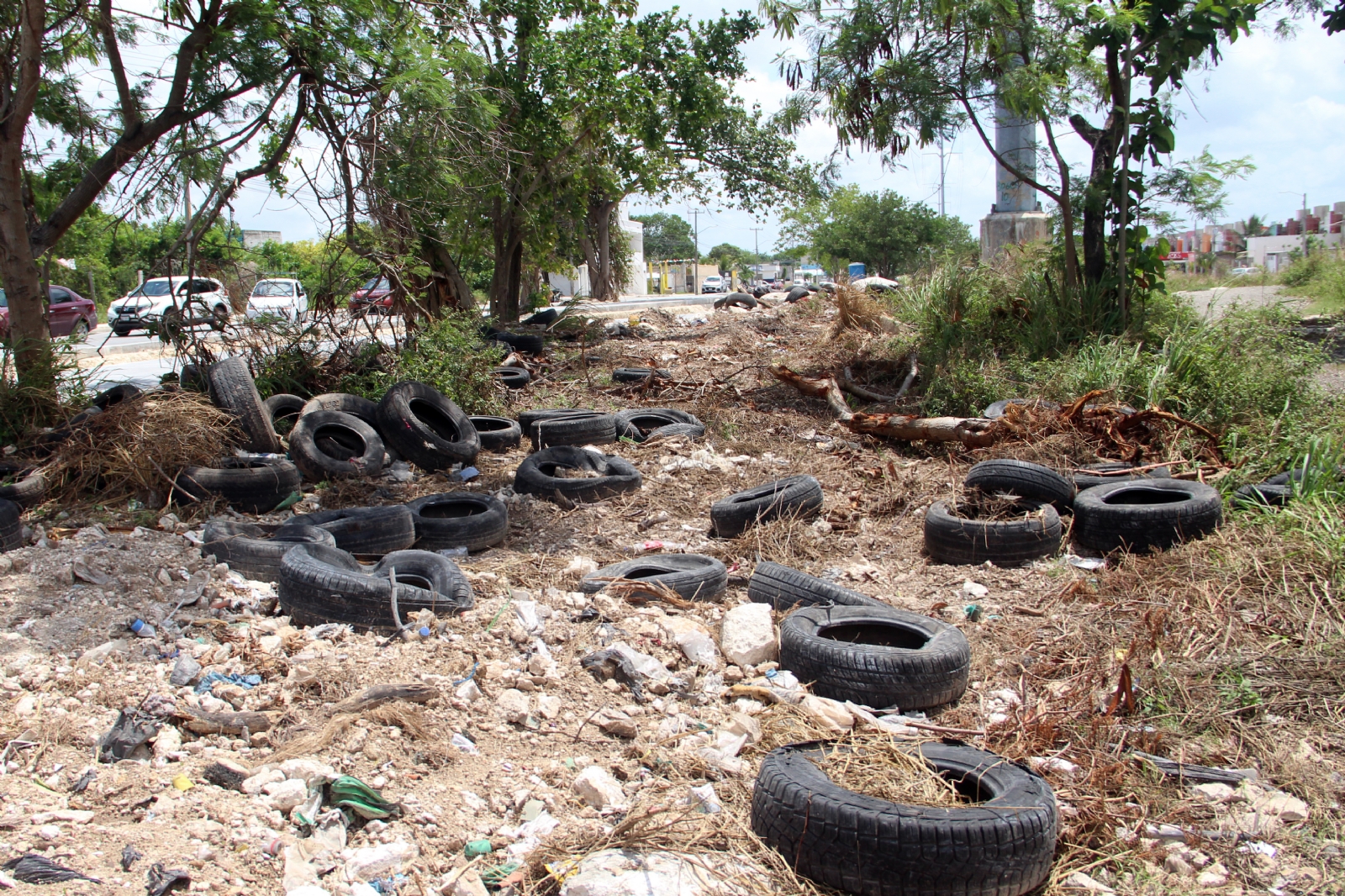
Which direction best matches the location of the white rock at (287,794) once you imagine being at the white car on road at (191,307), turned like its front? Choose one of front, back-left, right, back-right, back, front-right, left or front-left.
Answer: front-left

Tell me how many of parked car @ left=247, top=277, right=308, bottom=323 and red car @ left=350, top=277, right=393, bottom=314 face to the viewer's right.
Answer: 0

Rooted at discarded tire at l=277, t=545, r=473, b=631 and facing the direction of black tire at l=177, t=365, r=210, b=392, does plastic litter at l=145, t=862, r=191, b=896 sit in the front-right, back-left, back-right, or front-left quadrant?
back-left

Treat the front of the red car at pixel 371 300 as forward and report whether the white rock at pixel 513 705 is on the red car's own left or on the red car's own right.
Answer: on the red car's own left

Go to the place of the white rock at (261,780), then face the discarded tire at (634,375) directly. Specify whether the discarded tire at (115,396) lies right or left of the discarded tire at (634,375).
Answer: left

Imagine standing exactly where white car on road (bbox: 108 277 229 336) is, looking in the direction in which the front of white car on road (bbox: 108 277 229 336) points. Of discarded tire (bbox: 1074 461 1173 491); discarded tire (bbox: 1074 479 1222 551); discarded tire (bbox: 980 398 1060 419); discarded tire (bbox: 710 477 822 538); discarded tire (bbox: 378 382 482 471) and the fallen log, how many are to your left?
6

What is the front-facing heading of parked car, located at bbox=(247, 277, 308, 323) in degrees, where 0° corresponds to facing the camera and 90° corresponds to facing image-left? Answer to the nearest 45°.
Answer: approximately 45°

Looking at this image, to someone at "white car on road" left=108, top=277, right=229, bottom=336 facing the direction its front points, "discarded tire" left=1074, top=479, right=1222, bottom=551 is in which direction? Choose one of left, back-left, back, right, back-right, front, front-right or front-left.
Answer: left

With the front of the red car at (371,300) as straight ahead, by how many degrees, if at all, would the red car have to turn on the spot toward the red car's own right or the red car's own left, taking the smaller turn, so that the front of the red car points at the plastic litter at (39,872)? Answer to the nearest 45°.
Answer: approximately 45° to the red car's own left

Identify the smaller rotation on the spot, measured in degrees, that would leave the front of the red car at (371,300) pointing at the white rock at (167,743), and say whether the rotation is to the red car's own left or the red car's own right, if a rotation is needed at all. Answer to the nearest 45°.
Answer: approximately 45° to the red car's own left

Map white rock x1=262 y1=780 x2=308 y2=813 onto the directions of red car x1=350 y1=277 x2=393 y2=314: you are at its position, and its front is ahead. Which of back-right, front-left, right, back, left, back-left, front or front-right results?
front-left

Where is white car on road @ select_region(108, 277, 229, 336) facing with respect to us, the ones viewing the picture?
facing the viewer and to the left of the viewer

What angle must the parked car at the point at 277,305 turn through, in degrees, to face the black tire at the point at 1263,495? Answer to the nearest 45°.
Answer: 0° — it already faces it
